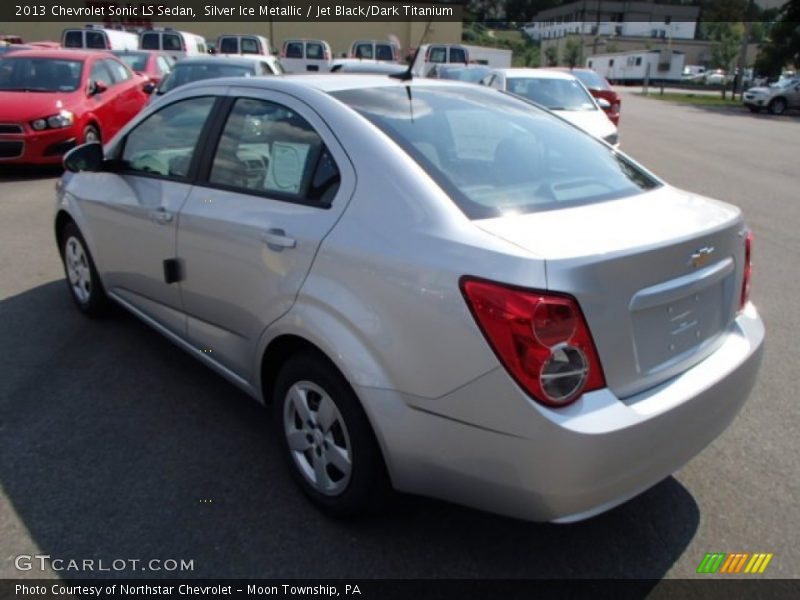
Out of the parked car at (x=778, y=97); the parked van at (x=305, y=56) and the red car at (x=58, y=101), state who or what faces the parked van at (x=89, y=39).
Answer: the parked car at (x=778, y=97)

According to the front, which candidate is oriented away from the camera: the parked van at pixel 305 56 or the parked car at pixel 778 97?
the parked van at pixel 305 56

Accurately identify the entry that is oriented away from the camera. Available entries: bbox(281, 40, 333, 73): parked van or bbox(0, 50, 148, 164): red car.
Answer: the parked van

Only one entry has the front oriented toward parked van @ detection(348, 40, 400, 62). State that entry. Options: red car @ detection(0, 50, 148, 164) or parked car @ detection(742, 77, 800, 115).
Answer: parked car @ detection(742, 77, 800, 115)

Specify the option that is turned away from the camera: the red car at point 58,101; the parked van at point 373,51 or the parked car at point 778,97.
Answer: the parked van at point 373,51

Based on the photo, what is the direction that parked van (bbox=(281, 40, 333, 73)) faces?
away from the camera

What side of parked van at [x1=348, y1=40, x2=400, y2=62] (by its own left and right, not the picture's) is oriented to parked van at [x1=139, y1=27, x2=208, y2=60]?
left

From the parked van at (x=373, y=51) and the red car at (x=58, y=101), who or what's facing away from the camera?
the parked van

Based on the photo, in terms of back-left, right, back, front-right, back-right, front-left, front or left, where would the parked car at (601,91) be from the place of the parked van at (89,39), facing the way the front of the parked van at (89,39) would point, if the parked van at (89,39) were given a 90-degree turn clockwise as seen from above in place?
front

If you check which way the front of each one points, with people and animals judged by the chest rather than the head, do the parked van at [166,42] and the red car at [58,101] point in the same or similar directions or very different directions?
very different directions

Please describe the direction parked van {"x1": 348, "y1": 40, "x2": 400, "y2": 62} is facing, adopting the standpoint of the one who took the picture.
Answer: facing away from the viewer

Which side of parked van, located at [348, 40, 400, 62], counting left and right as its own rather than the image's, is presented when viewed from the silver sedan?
back

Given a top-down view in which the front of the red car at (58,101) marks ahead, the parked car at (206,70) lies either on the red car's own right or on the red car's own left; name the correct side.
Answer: on the red car's own left

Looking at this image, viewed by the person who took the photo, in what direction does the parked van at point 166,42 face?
facing away from the viewer and to the right of the viewer

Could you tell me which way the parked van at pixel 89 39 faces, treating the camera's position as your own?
facing away from the viewer and to the right of the viewer
